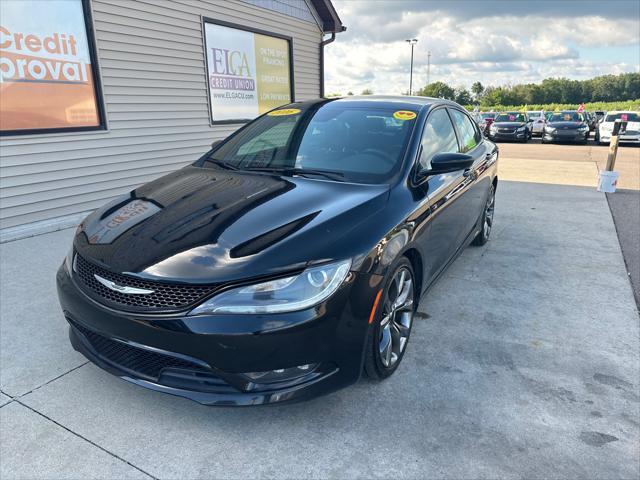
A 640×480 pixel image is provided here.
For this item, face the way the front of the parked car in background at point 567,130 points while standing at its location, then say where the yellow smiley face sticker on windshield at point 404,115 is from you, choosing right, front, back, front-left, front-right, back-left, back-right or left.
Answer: front

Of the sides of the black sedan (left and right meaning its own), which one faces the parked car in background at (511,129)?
back

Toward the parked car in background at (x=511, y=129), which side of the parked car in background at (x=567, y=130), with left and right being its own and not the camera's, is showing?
right

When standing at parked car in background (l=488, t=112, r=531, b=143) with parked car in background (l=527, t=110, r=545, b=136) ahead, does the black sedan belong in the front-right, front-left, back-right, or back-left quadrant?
back-right

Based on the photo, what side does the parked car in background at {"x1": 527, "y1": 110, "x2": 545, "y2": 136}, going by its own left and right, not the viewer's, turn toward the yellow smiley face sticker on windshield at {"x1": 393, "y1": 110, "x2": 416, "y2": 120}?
front

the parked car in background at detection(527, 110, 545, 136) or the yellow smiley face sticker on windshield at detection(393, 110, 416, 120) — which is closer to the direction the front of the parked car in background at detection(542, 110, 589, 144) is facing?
the yellow smiley face sticker on windshield

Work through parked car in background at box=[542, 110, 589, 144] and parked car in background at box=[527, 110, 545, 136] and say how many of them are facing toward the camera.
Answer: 2

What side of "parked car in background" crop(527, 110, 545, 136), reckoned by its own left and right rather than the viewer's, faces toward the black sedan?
front

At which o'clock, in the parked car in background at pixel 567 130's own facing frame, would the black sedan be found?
The black sedan is roughly at 12 o'clock from the parked car in background.

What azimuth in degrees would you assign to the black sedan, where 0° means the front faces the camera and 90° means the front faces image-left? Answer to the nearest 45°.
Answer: approximately 45°

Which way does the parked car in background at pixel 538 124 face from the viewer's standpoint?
toward the camera
